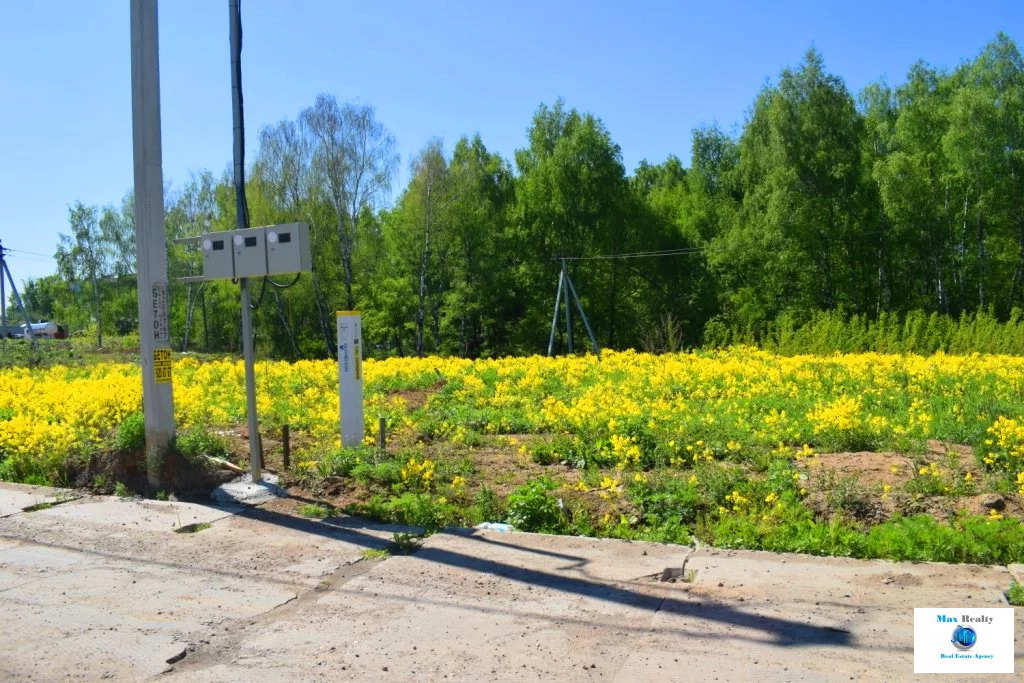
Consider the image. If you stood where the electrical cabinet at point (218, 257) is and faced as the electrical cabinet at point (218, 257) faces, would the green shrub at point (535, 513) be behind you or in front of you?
in front

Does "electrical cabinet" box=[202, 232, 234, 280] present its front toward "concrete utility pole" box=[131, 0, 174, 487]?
no

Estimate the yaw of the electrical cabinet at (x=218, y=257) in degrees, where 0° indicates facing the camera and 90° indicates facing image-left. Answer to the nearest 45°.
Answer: approximately 0°

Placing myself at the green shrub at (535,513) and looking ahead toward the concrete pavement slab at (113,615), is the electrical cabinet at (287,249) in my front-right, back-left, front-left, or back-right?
front-right

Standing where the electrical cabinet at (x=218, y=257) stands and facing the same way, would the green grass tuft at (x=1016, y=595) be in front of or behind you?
in front

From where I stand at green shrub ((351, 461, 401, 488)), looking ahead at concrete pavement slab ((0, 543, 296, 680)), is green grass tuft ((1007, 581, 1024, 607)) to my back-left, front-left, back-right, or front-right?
front-left

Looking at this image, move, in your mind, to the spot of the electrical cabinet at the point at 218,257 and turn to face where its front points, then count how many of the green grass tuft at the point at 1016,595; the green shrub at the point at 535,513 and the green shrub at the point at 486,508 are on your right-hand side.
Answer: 0

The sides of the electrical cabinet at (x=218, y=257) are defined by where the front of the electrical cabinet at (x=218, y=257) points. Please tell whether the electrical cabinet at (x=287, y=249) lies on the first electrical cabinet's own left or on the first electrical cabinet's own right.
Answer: on the first electrical cabinet's own left

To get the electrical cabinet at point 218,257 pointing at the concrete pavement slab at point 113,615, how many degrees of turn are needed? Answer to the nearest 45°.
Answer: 0° — it already faces it
